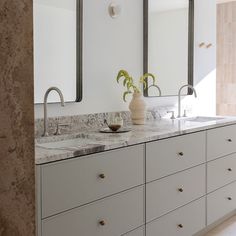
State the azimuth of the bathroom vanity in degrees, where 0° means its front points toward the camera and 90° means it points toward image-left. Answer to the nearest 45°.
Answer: approximately 315°

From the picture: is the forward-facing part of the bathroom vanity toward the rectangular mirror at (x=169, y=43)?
no
